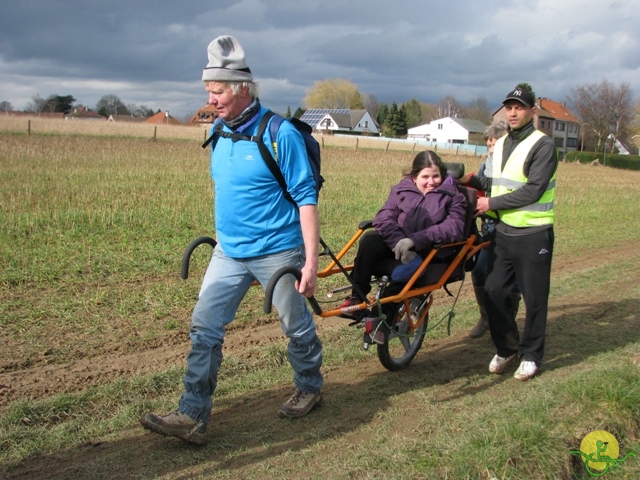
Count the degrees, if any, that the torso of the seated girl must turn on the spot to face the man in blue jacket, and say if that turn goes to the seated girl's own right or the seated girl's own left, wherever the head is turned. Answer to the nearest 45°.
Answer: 0° — they already face them

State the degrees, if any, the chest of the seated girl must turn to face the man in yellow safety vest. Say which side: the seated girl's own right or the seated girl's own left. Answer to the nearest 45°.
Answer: approximately 135° to the seated girl's own left

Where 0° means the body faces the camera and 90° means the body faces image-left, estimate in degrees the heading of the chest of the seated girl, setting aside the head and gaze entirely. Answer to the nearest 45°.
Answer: approximately 45°

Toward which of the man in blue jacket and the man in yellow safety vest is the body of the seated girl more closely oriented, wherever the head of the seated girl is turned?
the man in blue jacket

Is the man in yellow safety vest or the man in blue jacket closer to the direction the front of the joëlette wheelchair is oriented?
the man in blue jacket
